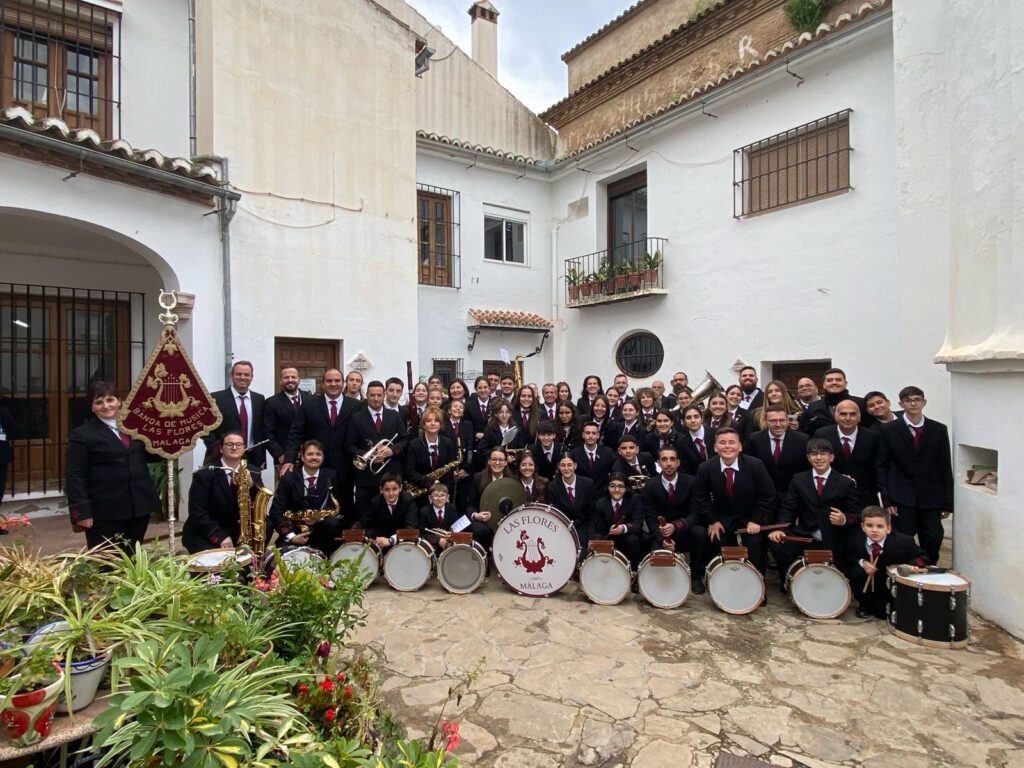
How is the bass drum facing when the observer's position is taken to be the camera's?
facing the viewer

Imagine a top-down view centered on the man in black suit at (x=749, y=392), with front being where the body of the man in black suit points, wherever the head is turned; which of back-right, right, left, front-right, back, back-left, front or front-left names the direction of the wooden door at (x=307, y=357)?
right

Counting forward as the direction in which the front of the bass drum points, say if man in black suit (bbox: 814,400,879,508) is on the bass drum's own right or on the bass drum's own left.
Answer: on the bass drum's own left

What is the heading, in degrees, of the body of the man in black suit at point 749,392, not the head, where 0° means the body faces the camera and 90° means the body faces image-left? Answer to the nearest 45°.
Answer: approximately 0°

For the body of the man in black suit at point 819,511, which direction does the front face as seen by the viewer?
toward the camera

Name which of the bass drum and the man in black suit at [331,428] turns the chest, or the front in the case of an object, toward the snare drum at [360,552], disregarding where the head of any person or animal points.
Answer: the man in black suit

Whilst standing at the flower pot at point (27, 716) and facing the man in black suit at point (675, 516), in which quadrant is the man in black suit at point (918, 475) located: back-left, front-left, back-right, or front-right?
front-right

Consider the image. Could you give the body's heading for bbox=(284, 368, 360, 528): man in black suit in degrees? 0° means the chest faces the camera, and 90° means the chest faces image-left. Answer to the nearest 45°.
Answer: approximately 0°

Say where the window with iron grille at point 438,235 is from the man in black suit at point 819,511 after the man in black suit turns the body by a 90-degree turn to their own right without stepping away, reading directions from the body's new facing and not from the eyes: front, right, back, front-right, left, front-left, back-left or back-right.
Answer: front-right

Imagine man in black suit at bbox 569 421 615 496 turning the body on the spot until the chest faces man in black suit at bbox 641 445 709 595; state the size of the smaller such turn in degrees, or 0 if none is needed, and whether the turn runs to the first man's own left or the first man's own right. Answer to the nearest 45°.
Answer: approximately 45° to the first man's own left

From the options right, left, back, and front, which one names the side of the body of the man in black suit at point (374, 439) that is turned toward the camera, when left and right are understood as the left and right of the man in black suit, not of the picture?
front

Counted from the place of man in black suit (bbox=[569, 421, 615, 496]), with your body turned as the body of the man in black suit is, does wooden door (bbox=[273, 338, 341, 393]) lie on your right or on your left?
on your right

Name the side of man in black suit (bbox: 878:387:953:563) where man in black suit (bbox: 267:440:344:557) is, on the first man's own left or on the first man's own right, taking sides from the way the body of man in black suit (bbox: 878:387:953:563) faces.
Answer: on the first man's own right

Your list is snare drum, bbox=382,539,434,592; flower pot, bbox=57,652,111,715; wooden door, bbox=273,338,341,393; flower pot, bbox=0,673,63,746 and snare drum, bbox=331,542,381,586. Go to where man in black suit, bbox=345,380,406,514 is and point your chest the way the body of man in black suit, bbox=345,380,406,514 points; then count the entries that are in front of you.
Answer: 4

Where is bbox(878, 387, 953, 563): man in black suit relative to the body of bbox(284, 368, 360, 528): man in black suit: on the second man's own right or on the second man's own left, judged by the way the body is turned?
on the second man's own left

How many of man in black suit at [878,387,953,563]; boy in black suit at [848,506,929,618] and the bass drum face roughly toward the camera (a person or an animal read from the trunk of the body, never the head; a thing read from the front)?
3

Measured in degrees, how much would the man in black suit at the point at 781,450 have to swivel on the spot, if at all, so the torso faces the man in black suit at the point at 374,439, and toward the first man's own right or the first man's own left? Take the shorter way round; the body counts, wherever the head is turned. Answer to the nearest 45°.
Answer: approximately 90° to the first man's own right

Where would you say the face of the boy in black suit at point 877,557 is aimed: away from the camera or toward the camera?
toward the camera

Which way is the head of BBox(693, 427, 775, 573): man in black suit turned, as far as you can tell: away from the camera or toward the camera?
toward the camera
